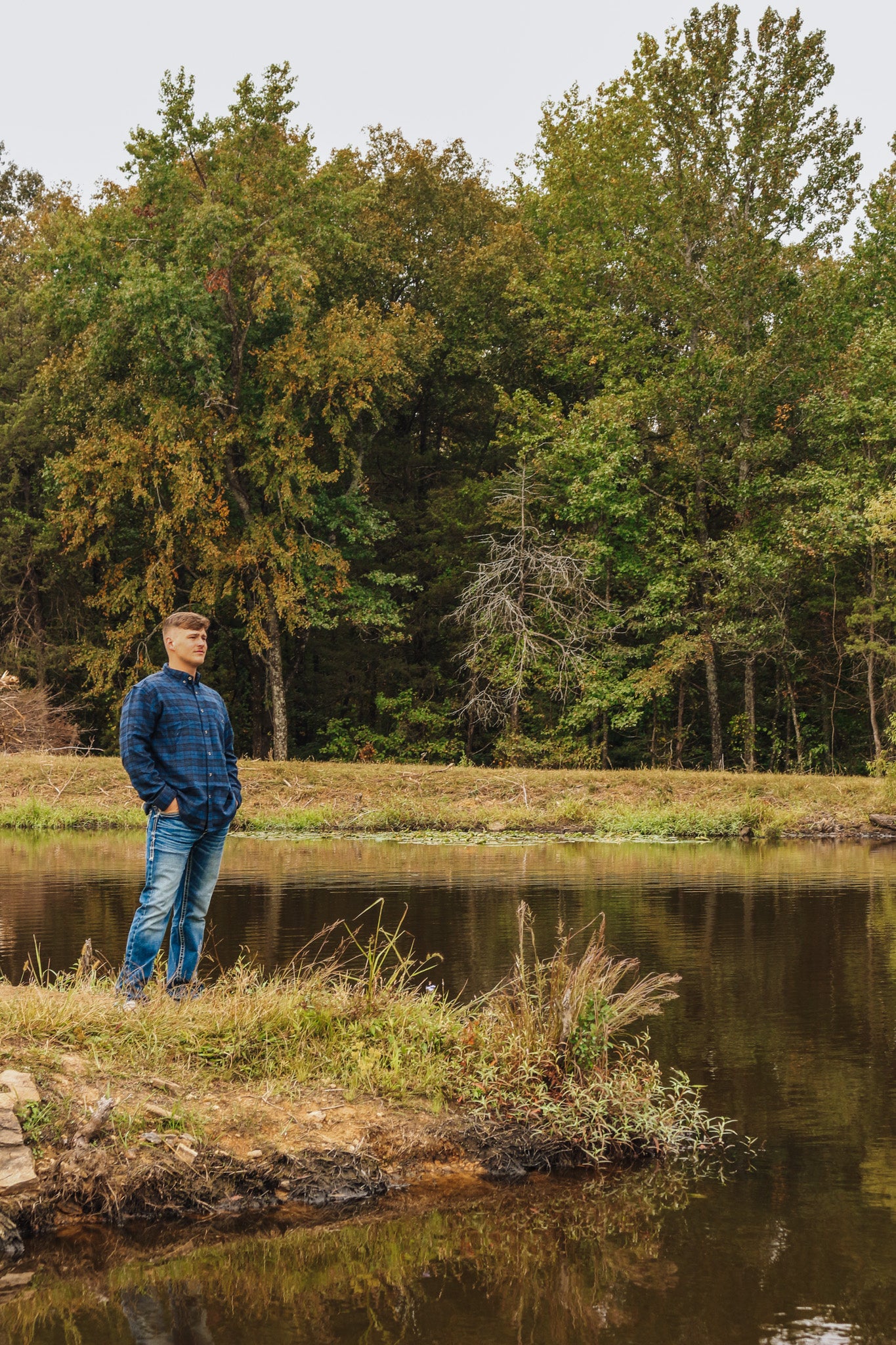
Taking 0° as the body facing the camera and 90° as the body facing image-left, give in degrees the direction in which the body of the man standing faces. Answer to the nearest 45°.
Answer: approximately 315°

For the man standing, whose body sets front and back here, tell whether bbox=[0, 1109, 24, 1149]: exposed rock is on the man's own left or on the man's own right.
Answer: on the man's own right

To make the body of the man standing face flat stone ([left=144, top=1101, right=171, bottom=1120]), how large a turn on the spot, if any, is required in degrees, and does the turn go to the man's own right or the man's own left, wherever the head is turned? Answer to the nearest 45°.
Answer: approximately 45° to the man's own right

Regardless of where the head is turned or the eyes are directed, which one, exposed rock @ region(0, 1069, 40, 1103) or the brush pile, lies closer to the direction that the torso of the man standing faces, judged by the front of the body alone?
the exposed rock

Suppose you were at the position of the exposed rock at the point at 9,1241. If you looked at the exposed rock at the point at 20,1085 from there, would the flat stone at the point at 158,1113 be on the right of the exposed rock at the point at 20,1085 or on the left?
right

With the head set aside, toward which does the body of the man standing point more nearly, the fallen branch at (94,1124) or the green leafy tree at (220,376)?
the fallen branch

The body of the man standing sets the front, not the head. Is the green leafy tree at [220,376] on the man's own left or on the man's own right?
on the man's own left

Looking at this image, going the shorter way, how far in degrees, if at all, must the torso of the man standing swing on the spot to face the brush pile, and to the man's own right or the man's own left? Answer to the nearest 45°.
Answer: approximately 135° to the man's own left

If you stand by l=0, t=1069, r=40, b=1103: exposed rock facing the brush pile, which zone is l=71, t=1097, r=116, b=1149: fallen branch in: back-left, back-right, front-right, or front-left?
back-right

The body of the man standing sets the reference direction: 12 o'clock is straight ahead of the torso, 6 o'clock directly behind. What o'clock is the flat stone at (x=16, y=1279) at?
The flat stone is roughly at 2 o'clock from the man standing.
